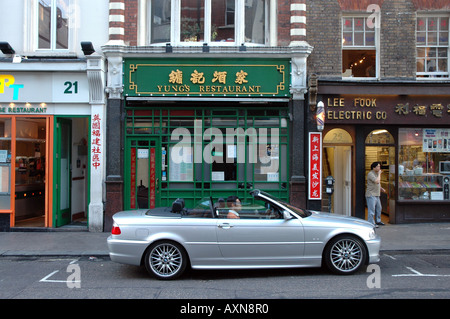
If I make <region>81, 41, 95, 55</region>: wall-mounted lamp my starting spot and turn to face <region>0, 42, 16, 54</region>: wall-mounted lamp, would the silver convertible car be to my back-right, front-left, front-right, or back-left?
back-left

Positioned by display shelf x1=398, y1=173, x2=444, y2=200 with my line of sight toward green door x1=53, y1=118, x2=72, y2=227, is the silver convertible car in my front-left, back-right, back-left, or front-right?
front-left

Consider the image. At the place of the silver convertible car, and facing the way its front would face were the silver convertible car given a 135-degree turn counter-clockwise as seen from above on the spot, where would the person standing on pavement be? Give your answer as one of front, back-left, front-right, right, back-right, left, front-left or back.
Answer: right

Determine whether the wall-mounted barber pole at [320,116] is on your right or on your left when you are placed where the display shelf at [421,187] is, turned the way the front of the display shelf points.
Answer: on your right

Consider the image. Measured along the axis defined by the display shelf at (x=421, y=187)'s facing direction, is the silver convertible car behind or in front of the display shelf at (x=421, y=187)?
in front

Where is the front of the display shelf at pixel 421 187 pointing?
toward the camera

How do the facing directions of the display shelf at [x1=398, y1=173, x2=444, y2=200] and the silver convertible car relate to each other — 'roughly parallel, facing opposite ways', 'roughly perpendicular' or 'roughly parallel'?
roughly perpendicular

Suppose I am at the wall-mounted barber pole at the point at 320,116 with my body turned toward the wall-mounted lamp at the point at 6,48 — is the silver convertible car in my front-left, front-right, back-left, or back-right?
front-left

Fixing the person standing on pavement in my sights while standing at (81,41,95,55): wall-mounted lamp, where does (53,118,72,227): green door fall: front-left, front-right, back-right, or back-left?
back-left

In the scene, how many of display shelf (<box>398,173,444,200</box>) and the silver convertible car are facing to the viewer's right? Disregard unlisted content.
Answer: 1

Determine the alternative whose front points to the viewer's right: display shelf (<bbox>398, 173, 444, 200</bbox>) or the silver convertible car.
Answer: the silver convertible car

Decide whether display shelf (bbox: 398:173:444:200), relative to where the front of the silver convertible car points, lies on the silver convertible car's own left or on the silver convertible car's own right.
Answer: on the silver convertible car's own left

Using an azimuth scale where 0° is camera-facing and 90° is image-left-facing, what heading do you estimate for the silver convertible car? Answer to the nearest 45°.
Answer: approximately 270°

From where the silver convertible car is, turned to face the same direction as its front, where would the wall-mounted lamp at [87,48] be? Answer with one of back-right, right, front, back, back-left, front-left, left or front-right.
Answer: back-left

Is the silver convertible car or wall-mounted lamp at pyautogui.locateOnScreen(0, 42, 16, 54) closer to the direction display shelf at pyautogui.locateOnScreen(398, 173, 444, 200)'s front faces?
the silver convertible car

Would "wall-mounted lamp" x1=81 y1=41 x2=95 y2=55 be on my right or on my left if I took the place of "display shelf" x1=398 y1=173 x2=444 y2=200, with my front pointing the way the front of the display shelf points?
on my right

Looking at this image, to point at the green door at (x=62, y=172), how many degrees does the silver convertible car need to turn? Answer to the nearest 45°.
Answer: approximately 135° to its left

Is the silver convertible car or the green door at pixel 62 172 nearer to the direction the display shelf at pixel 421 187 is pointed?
the silver convertible car
